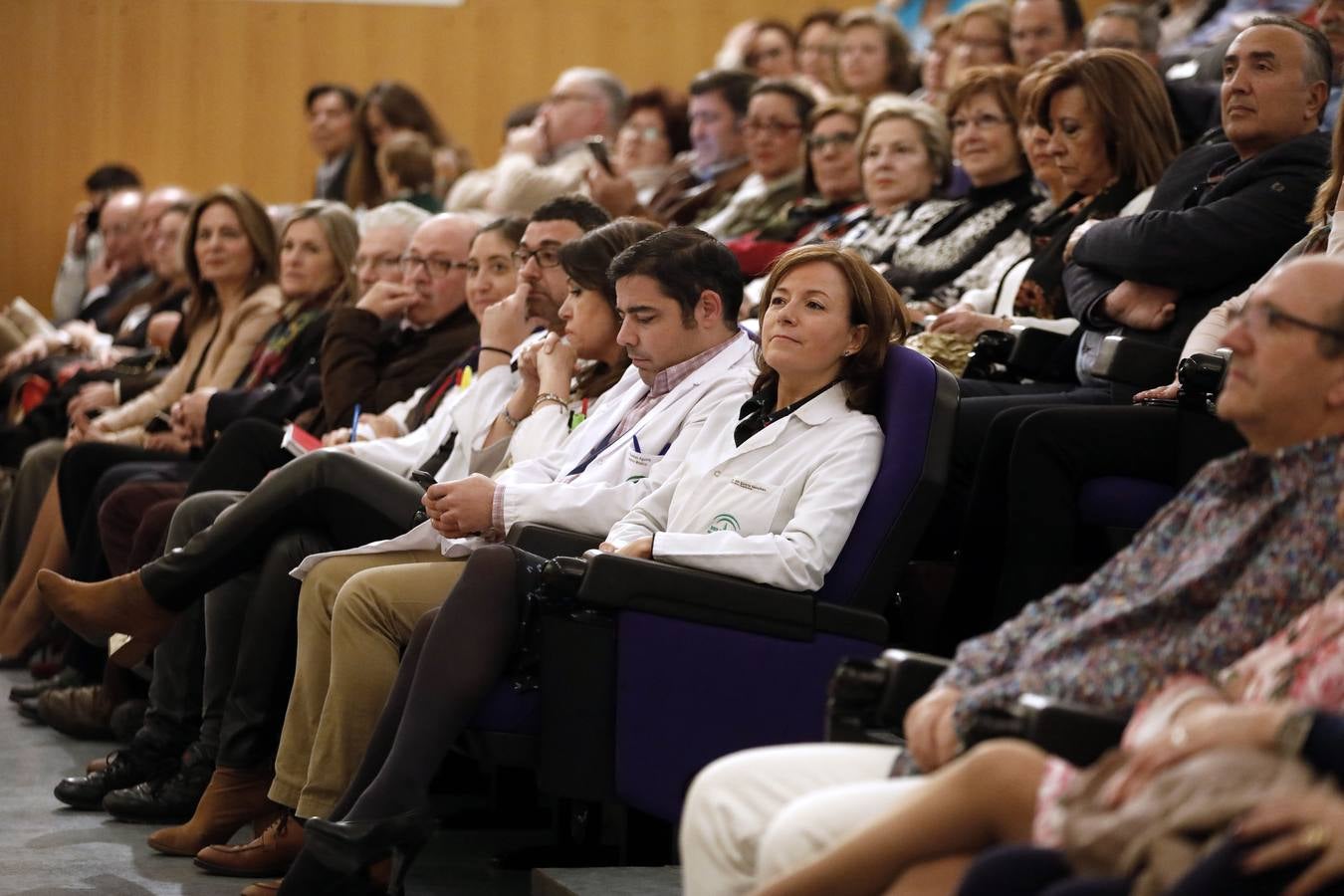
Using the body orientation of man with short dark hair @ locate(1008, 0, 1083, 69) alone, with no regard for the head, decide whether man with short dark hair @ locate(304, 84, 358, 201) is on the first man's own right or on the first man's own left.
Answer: on the first man's own right

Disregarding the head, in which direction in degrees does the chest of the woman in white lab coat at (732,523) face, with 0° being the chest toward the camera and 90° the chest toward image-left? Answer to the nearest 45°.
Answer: approximately 45°

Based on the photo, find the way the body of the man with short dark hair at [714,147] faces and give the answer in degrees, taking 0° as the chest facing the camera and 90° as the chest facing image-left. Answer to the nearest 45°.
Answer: approximately 45°

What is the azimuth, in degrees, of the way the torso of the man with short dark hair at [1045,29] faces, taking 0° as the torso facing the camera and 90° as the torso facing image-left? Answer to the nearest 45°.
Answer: approximately 45°

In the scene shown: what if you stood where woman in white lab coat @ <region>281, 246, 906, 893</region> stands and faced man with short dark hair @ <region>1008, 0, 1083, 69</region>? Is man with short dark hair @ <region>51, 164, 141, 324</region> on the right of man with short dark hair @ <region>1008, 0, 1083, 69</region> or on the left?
left

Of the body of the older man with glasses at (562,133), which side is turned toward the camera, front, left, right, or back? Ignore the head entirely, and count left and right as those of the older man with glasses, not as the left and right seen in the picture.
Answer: left

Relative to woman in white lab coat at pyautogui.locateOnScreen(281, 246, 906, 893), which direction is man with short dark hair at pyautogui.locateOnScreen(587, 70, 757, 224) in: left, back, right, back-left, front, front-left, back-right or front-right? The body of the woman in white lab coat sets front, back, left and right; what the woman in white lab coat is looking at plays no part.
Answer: back-right

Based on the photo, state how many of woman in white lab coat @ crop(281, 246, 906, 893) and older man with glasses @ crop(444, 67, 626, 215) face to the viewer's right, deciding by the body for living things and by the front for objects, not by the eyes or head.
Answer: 0

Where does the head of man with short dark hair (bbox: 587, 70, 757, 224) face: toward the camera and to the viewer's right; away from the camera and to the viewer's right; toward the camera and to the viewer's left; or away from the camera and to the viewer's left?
toward the camera and to the viewer's left

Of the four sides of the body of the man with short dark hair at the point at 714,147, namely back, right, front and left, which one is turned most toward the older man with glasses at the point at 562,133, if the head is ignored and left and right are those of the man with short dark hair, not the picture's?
right
